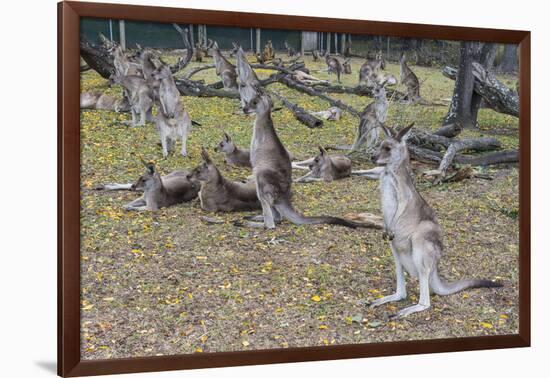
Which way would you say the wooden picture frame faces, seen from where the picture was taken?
facing the viewer and to the right of the viewer
